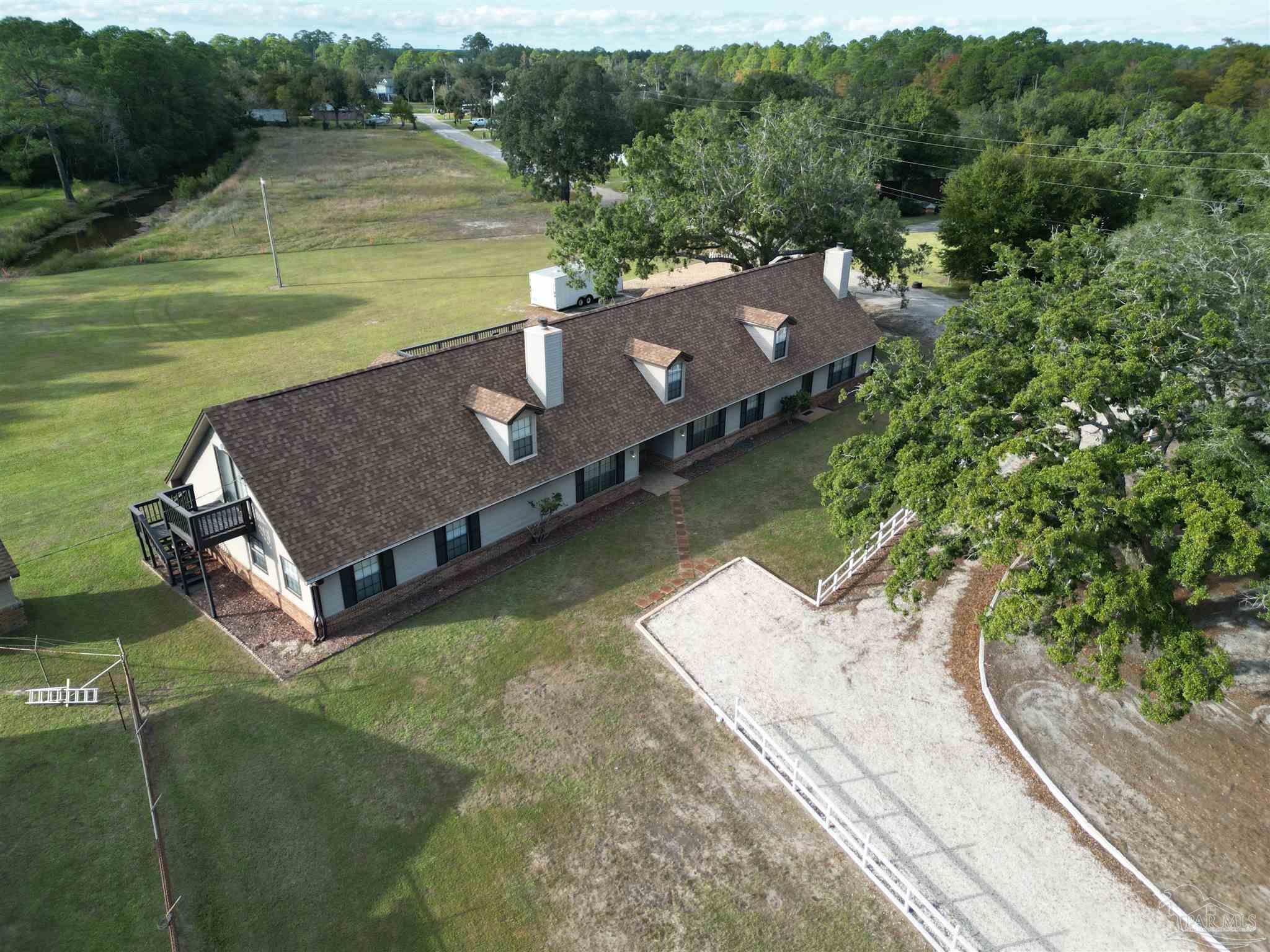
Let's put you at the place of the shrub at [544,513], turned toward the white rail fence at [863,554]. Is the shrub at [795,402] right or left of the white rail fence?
left

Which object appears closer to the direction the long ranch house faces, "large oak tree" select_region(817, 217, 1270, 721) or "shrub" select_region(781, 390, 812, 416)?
the large oak tree

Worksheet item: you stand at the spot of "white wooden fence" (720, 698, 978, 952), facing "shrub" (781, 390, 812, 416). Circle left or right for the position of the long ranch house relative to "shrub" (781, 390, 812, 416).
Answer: left

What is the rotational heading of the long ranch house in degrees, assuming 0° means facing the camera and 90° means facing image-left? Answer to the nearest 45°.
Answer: approximately 315°

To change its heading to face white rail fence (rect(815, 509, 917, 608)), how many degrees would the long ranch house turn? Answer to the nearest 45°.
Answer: approximately 45° to its left

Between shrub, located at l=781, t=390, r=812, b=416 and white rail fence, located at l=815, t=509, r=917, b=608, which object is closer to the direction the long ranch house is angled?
the white rail fence

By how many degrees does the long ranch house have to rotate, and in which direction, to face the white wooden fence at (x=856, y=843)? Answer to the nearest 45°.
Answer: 0° — it already faces it

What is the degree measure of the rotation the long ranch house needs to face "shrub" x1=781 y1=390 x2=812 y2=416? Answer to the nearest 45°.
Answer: approximately 90° to its left
